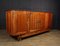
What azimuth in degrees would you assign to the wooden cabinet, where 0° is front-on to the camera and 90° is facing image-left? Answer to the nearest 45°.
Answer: approximately 315°
